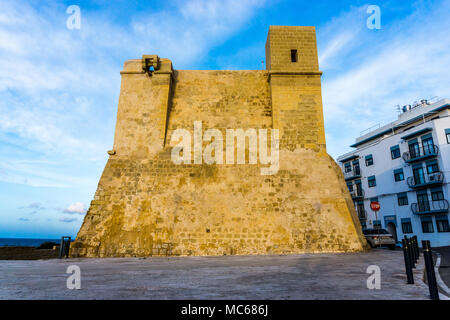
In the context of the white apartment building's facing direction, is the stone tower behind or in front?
in front

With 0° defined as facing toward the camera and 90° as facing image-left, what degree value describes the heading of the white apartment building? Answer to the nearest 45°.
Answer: approximately 45°
